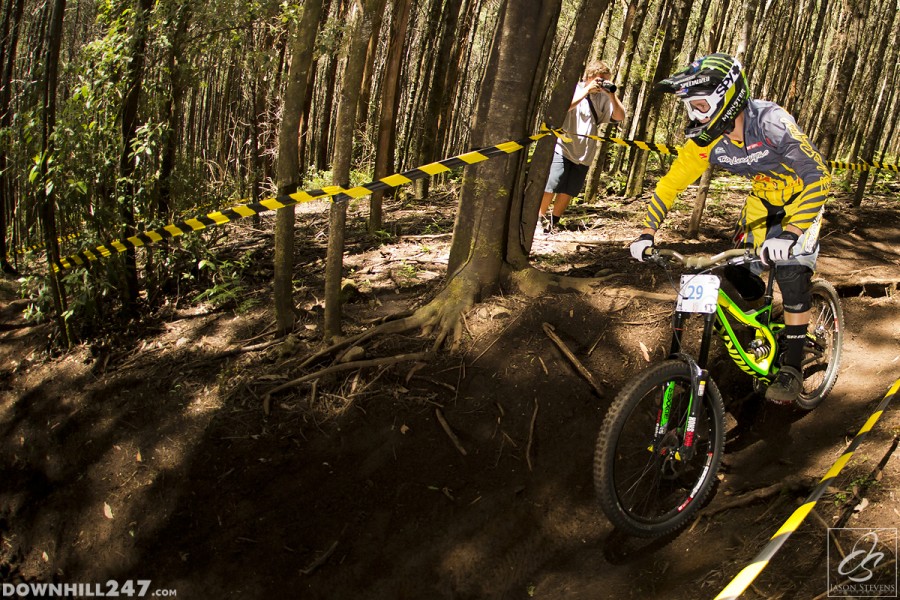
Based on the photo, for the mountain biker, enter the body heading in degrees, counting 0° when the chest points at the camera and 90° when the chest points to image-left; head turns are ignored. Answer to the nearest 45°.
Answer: approximately 45°

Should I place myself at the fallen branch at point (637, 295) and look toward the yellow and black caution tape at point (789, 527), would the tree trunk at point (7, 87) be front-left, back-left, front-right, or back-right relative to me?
back-right

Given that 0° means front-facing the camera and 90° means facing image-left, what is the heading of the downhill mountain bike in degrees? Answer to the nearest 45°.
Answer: approximately 45°

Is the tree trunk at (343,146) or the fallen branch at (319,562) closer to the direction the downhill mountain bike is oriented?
the fallen branch
